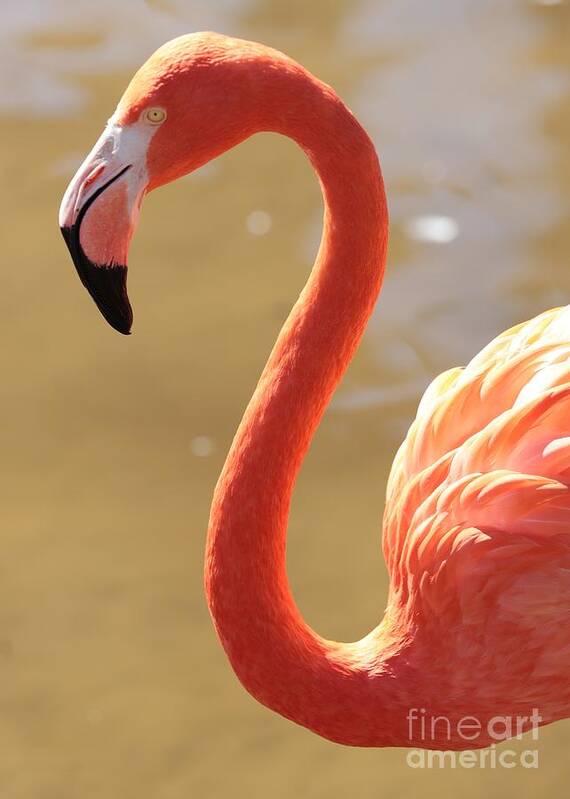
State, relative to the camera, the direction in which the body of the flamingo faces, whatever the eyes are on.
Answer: to the viewer's left
